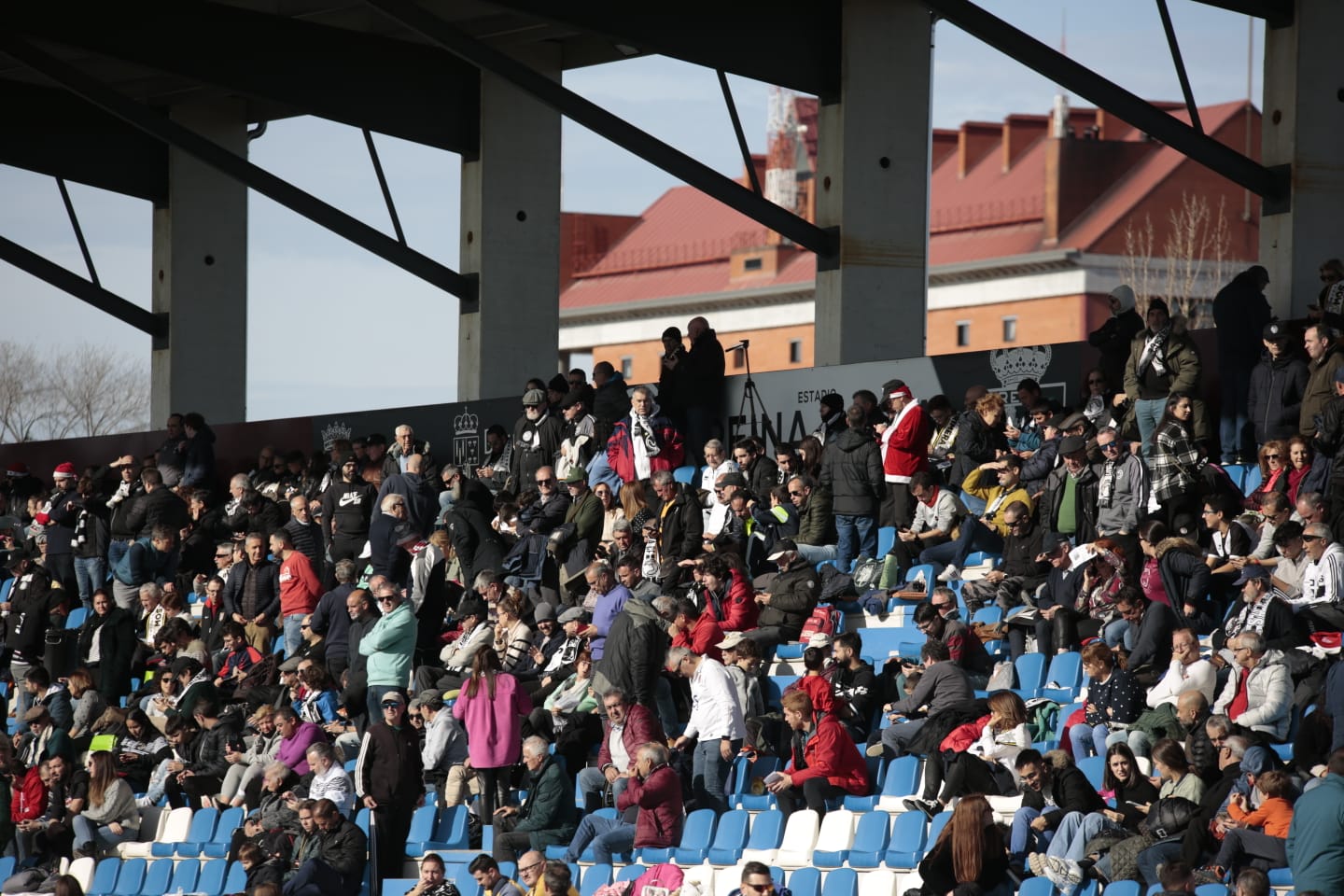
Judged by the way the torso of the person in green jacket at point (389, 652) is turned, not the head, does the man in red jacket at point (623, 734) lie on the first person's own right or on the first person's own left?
on the first person's own left

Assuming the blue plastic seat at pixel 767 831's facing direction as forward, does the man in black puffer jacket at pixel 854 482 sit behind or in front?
behind

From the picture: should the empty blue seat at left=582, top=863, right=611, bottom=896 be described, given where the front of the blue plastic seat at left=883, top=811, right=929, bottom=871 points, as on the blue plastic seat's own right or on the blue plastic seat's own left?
on the blue plastic seat's own right

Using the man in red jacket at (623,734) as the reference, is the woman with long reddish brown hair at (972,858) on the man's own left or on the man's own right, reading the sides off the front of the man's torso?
on the man's own left

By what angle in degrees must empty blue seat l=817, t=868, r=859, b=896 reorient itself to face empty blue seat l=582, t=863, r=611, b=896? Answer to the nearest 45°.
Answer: approximately 45° to its right

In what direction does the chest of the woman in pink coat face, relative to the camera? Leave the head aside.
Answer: away from the camera

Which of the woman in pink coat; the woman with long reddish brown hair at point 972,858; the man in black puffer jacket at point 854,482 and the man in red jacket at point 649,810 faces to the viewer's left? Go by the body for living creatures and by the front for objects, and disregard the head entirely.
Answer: the man in red jacket

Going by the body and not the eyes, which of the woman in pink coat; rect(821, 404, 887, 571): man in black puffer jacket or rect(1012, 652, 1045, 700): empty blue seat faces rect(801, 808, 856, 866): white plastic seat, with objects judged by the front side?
the empty blue seat

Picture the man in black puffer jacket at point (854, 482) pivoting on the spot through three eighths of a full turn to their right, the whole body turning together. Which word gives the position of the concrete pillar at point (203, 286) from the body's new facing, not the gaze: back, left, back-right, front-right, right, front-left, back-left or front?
back

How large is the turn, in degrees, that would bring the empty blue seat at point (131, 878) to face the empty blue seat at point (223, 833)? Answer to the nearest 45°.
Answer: approximately 135° to its left

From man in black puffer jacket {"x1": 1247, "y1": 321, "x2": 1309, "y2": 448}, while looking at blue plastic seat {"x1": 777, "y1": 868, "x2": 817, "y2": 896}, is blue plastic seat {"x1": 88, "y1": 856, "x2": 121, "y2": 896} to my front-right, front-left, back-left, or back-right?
front-right

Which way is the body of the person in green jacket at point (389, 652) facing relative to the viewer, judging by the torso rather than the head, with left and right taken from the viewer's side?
facing the viewer and to the left of the viewer

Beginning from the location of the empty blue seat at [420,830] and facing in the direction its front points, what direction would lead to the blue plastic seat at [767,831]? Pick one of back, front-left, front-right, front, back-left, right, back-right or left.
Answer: left
